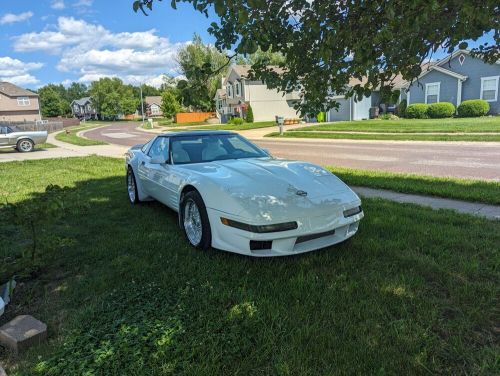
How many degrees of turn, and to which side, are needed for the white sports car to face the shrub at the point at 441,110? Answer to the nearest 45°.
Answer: approximately 90° to its left

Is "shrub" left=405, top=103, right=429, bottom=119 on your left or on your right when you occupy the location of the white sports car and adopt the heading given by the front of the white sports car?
on your left

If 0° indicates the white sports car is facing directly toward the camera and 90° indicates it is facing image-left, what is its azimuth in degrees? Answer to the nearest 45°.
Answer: approximately 315°

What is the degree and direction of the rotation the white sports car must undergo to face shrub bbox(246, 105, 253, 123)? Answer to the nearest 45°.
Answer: approximately 135° to its left

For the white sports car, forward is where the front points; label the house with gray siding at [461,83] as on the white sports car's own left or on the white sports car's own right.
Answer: on the white sports car's own left

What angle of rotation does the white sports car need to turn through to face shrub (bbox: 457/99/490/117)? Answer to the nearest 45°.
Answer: approximately 90° to its left

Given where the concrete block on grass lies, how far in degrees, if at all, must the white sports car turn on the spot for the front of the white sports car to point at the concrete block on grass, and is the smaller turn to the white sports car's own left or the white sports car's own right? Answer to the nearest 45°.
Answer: approximately 90° to the white sports car's own right

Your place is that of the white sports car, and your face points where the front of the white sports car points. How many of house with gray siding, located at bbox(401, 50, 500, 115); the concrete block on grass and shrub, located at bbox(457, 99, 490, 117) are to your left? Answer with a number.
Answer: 2
